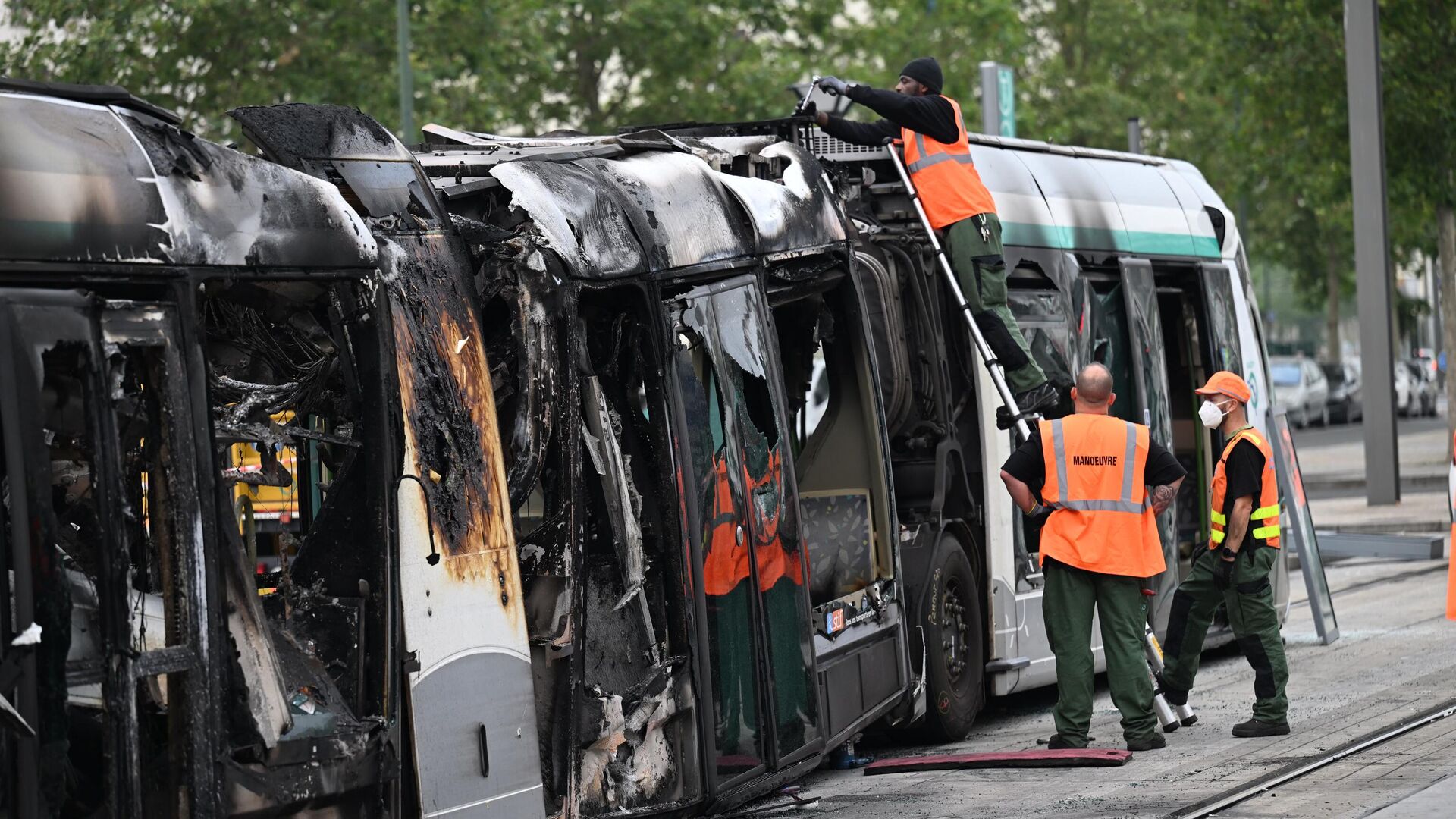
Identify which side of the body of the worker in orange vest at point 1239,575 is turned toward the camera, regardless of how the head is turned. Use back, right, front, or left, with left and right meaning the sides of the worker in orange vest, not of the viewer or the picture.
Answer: left

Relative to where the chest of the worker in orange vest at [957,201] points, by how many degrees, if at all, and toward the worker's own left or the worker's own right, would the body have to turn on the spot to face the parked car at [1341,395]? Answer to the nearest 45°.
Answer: approximately 90° to the worker's own right

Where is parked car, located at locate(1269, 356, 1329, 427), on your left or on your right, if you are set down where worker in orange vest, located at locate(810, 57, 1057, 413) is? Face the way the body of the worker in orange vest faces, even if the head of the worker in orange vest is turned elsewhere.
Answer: on your right

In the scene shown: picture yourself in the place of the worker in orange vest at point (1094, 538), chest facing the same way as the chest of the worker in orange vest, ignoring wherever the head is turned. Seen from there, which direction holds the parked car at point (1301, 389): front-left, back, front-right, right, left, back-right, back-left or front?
front

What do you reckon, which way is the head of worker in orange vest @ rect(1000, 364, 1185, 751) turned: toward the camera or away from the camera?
away from the camera

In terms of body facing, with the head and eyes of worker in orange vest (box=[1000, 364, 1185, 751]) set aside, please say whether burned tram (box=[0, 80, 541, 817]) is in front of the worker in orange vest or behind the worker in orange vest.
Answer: behind

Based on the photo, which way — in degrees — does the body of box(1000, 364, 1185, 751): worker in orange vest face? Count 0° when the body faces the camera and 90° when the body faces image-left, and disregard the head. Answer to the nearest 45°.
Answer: approximately 180°

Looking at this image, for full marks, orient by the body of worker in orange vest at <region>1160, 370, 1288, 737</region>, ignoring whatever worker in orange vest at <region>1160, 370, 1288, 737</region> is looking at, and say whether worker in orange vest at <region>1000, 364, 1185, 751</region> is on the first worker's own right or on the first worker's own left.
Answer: on the first worker's own left

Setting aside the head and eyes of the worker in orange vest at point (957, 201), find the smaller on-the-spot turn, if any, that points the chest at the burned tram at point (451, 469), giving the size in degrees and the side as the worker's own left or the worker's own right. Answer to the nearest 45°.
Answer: approximately 45° to the worker's own left

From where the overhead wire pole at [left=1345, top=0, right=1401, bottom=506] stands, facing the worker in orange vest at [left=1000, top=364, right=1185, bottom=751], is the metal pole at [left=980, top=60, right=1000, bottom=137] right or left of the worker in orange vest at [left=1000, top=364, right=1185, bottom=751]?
right
